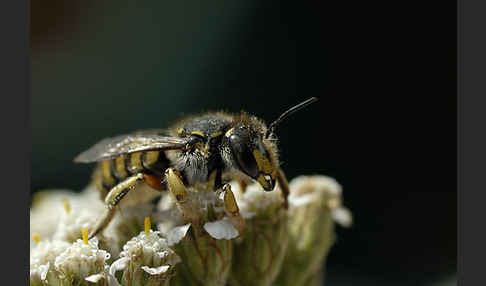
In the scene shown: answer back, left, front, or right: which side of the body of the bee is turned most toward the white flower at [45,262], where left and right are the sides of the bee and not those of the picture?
back

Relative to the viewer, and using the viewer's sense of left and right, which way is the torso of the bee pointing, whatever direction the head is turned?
facing to the right of the viewer
